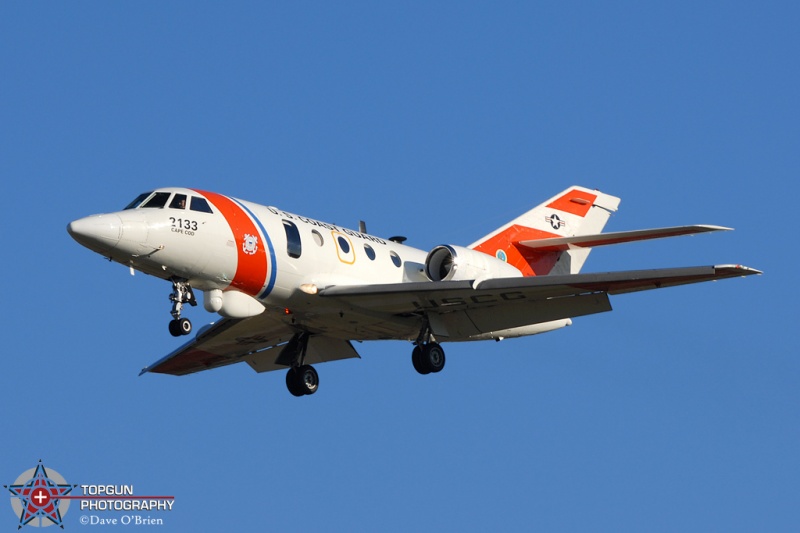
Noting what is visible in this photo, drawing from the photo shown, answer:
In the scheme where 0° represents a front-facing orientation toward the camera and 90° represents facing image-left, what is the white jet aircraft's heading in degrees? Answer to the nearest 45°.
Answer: approximately 45°
